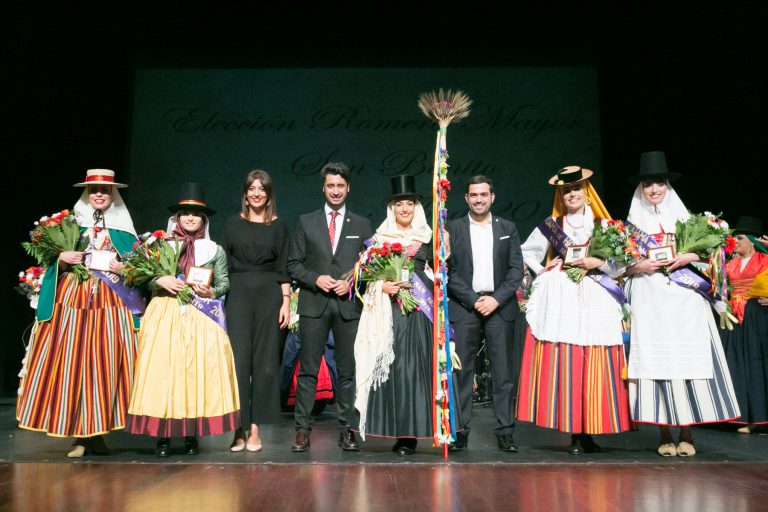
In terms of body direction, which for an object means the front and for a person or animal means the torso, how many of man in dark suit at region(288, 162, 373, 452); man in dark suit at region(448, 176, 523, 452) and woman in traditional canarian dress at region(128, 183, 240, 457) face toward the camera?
3

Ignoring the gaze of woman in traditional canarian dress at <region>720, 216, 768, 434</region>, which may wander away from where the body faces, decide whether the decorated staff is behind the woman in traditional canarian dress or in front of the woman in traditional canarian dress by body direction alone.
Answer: in front

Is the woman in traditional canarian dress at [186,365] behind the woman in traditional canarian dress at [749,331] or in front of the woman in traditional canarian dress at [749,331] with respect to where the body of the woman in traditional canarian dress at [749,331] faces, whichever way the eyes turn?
in front

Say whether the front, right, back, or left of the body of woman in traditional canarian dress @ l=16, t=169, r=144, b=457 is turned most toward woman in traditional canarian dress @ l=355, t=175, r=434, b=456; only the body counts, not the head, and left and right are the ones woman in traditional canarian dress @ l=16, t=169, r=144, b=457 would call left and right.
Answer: left

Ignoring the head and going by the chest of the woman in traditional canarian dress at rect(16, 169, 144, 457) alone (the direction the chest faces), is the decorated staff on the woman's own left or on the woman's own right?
on the woman's own left

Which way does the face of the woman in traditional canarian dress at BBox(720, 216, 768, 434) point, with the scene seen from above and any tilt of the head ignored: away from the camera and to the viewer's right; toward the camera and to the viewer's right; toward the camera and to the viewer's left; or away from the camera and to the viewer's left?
toward the camera and to the viewer's left

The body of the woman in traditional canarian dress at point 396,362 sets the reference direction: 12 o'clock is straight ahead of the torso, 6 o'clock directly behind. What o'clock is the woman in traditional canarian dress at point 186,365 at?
the woman in traditional canarian dress at point 186,365 is roughly at 3 o'clock from the woman in traditional canarian dress at point 396,362.

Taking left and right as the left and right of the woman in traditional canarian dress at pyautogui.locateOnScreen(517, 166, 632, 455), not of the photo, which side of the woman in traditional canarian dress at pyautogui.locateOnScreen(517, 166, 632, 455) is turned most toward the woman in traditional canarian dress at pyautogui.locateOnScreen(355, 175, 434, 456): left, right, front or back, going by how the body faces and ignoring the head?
right

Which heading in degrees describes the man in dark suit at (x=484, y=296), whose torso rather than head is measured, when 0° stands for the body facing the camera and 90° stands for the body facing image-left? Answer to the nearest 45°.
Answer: approximately 0°

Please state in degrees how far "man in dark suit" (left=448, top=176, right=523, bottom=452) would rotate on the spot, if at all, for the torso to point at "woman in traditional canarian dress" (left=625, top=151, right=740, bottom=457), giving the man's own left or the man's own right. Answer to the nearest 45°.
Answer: approximately 90° to the man's own left
